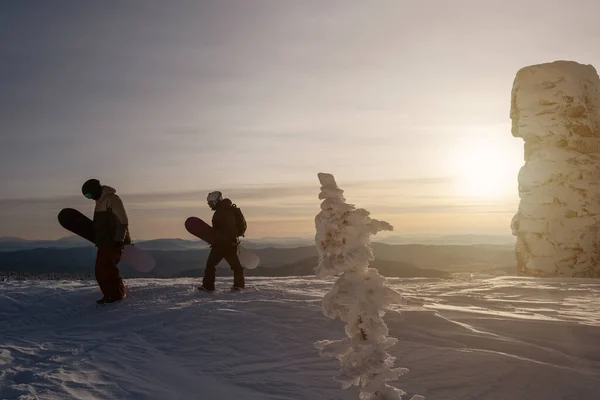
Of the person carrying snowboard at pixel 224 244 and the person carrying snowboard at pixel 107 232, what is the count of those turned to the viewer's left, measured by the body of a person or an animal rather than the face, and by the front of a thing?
2

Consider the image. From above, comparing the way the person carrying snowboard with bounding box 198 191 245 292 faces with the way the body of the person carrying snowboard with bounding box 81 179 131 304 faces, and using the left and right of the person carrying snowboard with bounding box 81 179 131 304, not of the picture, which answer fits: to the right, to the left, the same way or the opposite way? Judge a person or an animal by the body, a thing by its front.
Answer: the same way

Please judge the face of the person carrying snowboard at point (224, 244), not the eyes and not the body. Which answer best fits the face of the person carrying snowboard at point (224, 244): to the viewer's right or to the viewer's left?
to the viewer's left

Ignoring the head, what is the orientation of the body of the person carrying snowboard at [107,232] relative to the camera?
to the viewer's left

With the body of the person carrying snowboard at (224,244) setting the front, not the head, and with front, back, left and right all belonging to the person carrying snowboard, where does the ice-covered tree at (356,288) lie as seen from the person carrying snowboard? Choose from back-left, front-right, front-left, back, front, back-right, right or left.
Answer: left

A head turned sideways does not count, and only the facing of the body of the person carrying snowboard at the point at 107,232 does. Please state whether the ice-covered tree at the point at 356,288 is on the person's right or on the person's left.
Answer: on the person's left

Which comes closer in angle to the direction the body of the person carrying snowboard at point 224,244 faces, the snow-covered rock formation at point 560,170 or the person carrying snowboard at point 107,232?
the person carrying snowboard

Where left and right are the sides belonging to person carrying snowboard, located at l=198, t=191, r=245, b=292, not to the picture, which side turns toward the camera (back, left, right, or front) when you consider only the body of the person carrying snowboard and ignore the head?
left

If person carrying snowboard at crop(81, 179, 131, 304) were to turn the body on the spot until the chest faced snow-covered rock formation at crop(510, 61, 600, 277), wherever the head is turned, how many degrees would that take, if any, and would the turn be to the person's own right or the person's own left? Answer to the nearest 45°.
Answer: approximately 180°

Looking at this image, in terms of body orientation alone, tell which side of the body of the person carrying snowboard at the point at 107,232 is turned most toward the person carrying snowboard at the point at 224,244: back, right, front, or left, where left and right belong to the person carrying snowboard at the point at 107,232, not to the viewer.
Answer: back
